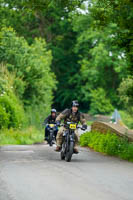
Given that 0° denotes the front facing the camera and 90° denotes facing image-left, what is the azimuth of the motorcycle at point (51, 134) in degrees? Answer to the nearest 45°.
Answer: approximately 0°

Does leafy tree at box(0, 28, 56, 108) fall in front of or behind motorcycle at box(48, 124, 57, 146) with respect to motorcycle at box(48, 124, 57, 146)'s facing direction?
behind

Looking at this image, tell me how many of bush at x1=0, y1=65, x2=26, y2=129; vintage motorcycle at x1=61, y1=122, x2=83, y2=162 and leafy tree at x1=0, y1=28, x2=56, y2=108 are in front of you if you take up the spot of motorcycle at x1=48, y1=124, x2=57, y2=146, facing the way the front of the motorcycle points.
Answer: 1

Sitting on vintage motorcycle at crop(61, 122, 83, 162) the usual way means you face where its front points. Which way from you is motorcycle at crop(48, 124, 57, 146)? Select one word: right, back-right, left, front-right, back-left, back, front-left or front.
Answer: back

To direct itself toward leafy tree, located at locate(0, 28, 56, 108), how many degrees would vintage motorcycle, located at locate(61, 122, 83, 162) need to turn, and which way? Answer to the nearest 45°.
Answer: approximately 180°

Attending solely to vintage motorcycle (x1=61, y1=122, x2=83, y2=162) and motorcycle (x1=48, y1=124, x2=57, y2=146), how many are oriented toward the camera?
2

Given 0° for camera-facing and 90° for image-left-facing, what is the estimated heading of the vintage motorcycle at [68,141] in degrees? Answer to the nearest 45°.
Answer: approximately 0°
